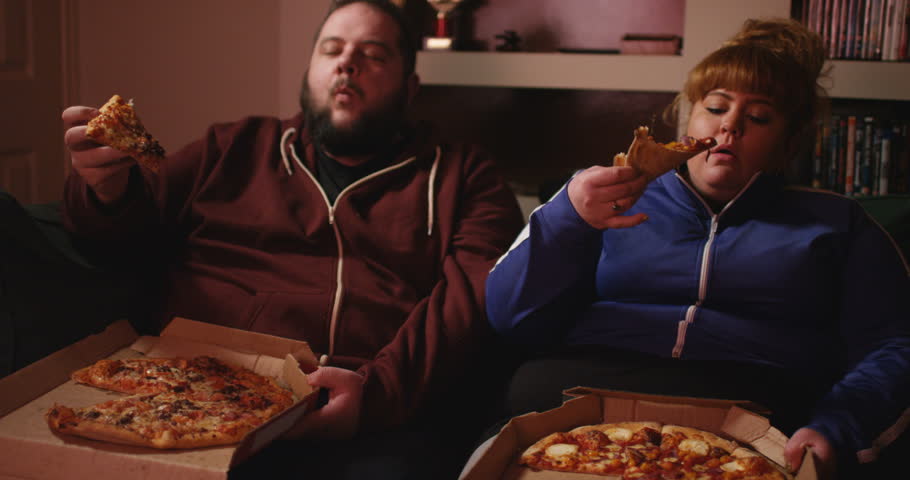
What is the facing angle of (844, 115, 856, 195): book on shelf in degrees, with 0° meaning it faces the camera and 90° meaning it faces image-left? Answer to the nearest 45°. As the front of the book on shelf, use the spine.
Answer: approximately 0°

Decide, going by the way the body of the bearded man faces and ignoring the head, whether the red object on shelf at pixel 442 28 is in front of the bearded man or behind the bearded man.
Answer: behind

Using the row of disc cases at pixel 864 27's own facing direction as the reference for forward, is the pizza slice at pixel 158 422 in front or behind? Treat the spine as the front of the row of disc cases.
in front

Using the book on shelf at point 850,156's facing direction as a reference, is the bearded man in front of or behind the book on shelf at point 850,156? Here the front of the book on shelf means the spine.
in front

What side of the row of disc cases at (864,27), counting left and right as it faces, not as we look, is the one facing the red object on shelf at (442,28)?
right

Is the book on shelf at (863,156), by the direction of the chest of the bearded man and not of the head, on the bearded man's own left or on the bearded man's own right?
on the bearded man's own left
